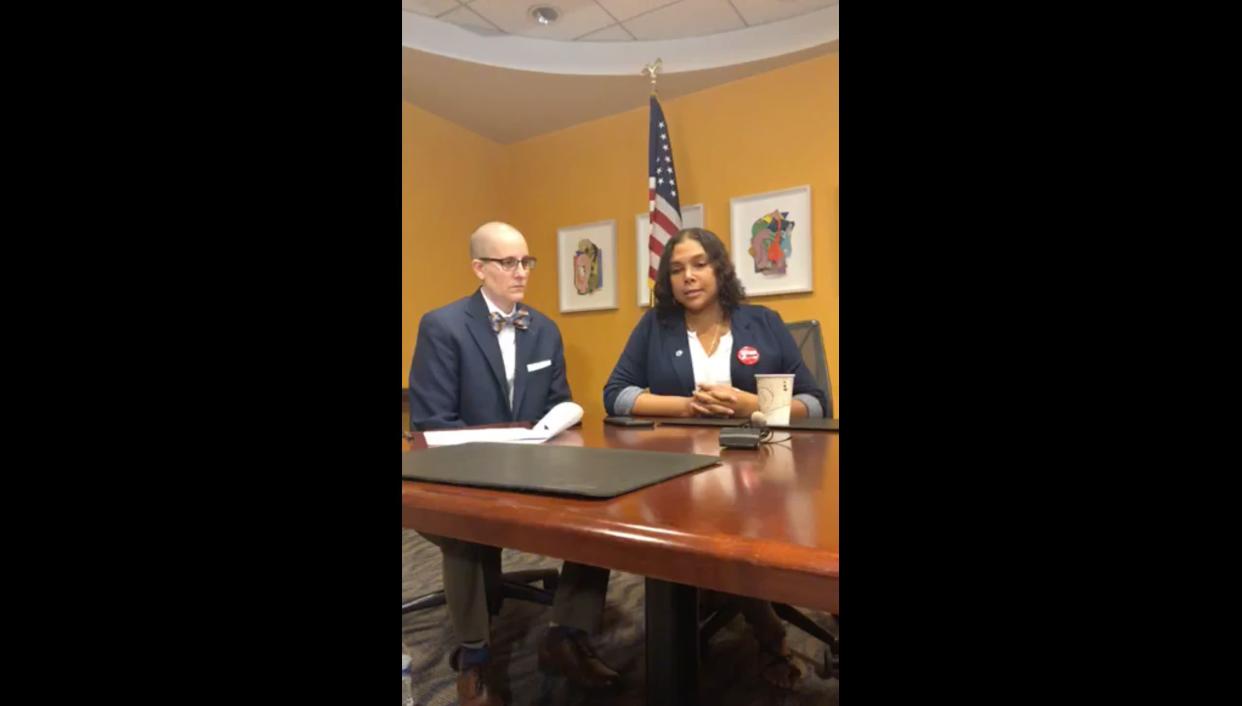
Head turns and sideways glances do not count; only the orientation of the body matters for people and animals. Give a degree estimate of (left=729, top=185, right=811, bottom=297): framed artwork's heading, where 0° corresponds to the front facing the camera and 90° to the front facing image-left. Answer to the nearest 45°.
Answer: approximately 45°

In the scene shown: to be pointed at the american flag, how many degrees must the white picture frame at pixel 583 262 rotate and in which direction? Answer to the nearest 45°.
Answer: approximately 90° to its left

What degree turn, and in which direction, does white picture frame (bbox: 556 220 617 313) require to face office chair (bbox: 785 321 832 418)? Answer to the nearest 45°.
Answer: approximately 90° to its left

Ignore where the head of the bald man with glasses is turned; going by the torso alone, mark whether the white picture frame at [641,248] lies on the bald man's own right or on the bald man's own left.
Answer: on the bald man's own left

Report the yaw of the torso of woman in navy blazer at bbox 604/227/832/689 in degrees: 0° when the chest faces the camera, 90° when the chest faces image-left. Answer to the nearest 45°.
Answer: approximately 0°

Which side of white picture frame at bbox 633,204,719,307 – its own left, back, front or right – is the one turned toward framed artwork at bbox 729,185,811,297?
left

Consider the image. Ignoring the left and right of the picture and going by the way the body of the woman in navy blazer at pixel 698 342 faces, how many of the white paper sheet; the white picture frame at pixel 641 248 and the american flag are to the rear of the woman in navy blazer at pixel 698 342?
2
